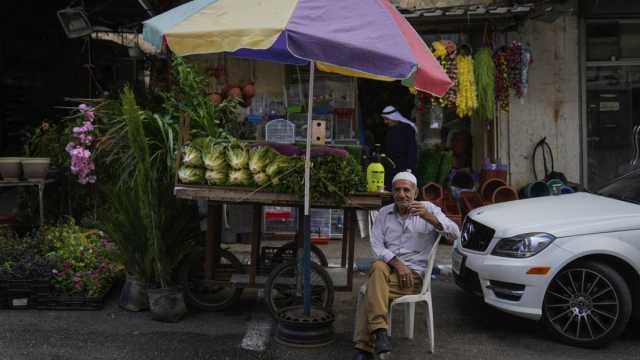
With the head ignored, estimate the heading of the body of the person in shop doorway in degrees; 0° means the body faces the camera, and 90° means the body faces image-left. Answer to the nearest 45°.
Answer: approximately 90°

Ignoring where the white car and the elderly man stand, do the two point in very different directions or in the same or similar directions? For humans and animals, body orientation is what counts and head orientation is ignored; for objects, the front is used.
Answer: same or similar directions

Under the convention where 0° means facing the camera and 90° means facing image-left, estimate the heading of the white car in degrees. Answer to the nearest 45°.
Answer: approximately 45°

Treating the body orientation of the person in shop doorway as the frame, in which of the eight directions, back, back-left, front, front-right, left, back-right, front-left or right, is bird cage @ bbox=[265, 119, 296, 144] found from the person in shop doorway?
front-left

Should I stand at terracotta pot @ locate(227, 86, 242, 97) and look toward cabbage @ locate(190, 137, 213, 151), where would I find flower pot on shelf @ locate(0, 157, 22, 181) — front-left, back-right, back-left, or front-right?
front-right

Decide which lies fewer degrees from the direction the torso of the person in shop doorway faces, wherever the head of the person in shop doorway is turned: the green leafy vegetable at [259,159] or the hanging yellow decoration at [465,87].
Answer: the green leafy vegetable

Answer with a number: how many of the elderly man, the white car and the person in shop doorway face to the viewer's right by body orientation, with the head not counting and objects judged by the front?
0

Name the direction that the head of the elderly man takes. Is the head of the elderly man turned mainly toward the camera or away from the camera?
toward the camera

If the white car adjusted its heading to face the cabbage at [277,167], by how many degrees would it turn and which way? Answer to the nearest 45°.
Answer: approximately 45° to its right

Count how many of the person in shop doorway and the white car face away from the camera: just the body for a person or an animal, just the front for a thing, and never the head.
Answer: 0

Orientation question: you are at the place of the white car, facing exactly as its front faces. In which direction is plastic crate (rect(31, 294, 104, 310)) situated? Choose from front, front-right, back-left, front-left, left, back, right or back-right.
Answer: front-right

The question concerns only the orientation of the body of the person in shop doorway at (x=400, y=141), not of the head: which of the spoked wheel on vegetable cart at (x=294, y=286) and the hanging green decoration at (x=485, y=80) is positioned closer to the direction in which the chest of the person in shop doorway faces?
the spoked wheel on vegetable cart
